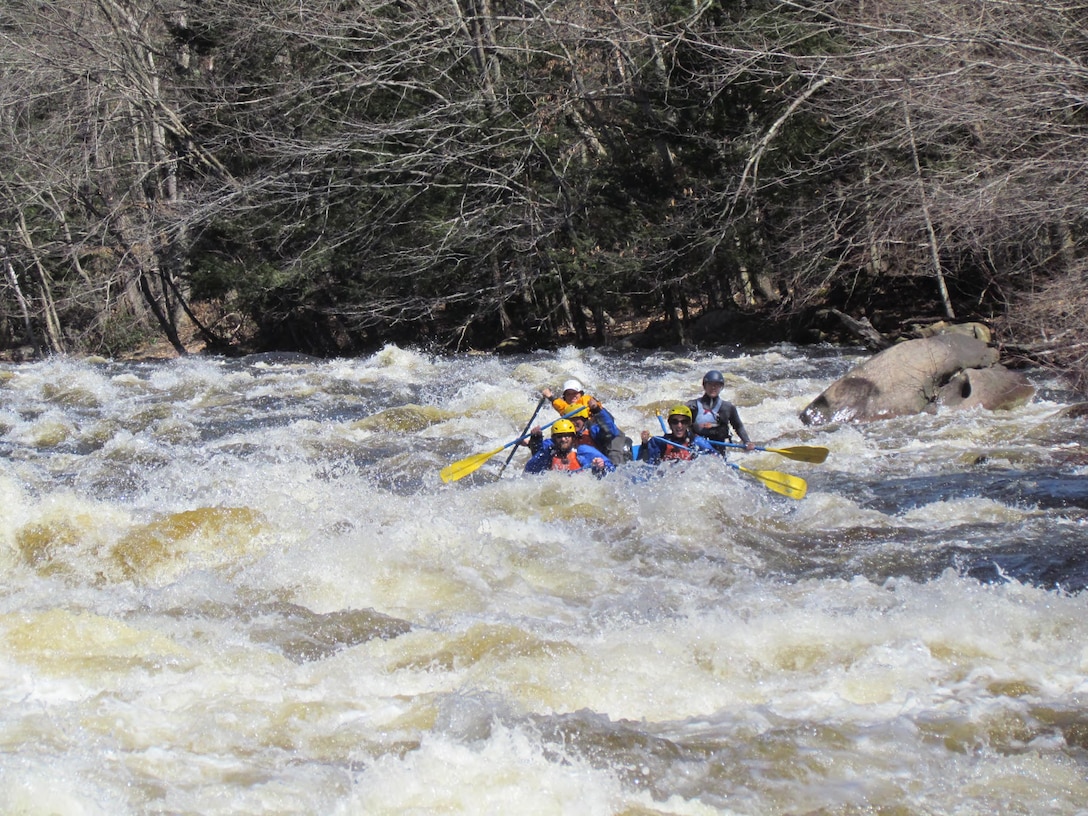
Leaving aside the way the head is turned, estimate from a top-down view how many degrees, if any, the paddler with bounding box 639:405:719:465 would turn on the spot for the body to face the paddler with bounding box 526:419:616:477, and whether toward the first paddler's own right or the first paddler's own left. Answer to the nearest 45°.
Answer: approximately 90° to the first paddler's own right

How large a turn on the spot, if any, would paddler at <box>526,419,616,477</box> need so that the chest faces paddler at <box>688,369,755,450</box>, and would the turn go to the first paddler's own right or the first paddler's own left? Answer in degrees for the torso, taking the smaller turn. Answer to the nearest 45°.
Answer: approximately 135° to the first paddler's own left

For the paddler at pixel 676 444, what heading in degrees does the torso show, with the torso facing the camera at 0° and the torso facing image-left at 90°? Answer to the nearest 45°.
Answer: approximately 0°

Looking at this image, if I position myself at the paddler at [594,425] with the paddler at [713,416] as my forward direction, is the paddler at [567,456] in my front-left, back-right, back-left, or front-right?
back-right

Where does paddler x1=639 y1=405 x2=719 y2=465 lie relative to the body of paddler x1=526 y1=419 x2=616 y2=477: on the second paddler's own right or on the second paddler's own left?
on the second paddler's own left

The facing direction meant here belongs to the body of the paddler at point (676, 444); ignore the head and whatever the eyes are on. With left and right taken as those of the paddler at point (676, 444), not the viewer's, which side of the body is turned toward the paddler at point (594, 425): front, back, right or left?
right

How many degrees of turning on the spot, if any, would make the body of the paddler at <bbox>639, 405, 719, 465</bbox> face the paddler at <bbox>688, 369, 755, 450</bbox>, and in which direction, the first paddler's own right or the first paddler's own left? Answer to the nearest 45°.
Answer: approximately 135° to the first paddler's own left
